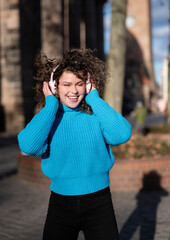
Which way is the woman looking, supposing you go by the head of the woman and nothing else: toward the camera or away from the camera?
toward the camera

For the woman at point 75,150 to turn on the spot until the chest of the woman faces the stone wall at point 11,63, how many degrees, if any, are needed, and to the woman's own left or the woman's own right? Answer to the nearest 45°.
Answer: approximately 180°

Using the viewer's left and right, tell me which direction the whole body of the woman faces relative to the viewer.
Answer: facing the viewer

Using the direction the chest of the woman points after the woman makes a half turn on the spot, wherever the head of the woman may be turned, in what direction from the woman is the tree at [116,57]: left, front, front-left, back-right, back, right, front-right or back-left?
front

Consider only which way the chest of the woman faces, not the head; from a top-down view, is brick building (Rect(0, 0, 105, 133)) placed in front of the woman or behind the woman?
behind
